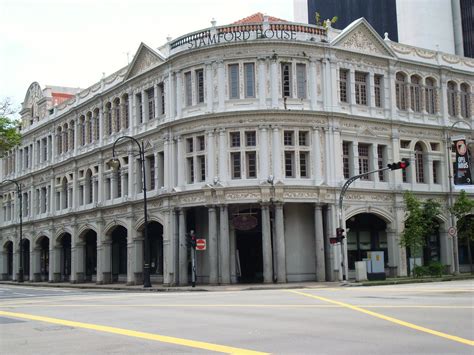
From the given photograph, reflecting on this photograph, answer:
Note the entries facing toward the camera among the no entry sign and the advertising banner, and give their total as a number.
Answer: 2

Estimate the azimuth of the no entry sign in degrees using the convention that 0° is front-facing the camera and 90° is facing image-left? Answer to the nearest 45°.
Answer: approximately 0°

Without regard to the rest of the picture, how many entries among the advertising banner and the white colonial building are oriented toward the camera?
2

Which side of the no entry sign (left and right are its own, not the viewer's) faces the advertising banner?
left

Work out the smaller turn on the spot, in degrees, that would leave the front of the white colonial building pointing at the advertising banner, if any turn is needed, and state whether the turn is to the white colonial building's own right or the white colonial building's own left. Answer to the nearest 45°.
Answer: approximately 135° to the white colonial building's own left

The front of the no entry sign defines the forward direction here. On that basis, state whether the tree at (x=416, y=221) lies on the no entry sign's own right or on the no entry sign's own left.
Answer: on the no entry sign's own left

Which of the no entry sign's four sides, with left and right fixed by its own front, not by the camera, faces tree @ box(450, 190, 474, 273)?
left

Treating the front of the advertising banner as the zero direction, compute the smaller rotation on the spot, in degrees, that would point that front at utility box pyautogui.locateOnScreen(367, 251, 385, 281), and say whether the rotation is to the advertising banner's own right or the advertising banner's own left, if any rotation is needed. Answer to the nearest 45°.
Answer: approximately 45° to the advertising banner's own right
